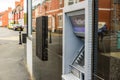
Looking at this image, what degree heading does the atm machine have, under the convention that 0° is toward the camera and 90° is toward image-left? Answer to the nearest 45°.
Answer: approximately 45°
